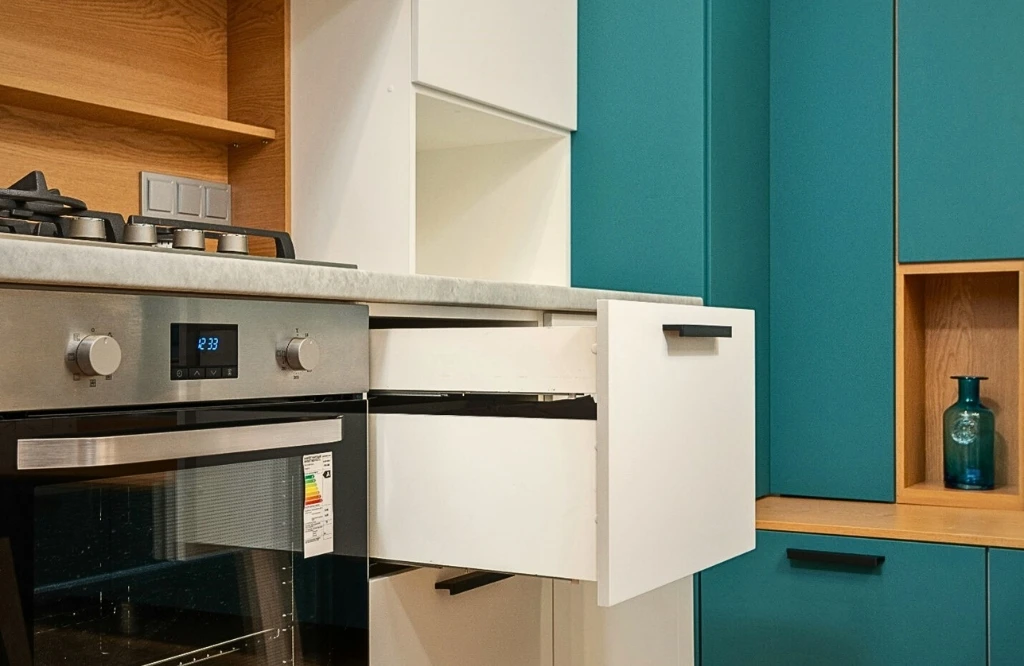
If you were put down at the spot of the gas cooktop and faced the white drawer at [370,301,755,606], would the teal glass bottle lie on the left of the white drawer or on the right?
left

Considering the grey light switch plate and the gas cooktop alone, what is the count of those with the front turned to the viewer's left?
0

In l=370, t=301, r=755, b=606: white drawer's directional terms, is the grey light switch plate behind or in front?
behind

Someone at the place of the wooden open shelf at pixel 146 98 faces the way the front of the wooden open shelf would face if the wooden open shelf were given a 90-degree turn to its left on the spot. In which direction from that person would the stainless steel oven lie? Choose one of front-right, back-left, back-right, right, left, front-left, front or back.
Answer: back-right

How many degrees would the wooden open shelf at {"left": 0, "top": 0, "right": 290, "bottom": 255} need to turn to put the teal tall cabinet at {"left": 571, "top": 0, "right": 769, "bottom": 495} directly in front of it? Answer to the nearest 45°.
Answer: approximately 45° to its left

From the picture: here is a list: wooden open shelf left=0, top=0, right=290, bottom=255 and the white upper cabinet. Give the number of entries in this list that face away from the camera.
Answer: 0

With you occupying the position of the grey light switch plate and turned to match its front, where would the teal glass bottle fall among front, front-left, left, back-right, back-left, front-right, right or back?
front-left

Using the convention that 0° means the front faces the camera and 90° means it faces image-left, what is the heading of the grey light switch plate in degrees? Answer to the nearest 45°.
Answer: approximately 315°

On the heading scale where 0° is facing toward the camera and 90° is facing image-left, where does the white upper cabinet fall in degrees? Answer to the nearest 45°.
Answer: approximately 315°

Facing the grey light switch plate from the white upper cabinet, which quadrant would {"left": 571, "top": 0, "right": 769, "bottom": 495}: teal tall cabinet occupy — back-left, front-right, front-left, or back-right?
back-right

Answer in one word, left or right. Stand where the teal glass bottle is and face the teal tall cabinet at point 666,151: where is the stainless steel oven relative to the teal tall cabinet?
left

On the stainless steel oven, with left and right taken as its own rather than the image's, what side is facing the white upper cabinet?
left

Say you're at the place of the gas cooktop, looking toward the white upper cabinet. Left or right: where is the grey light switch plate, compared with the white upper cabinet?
left
